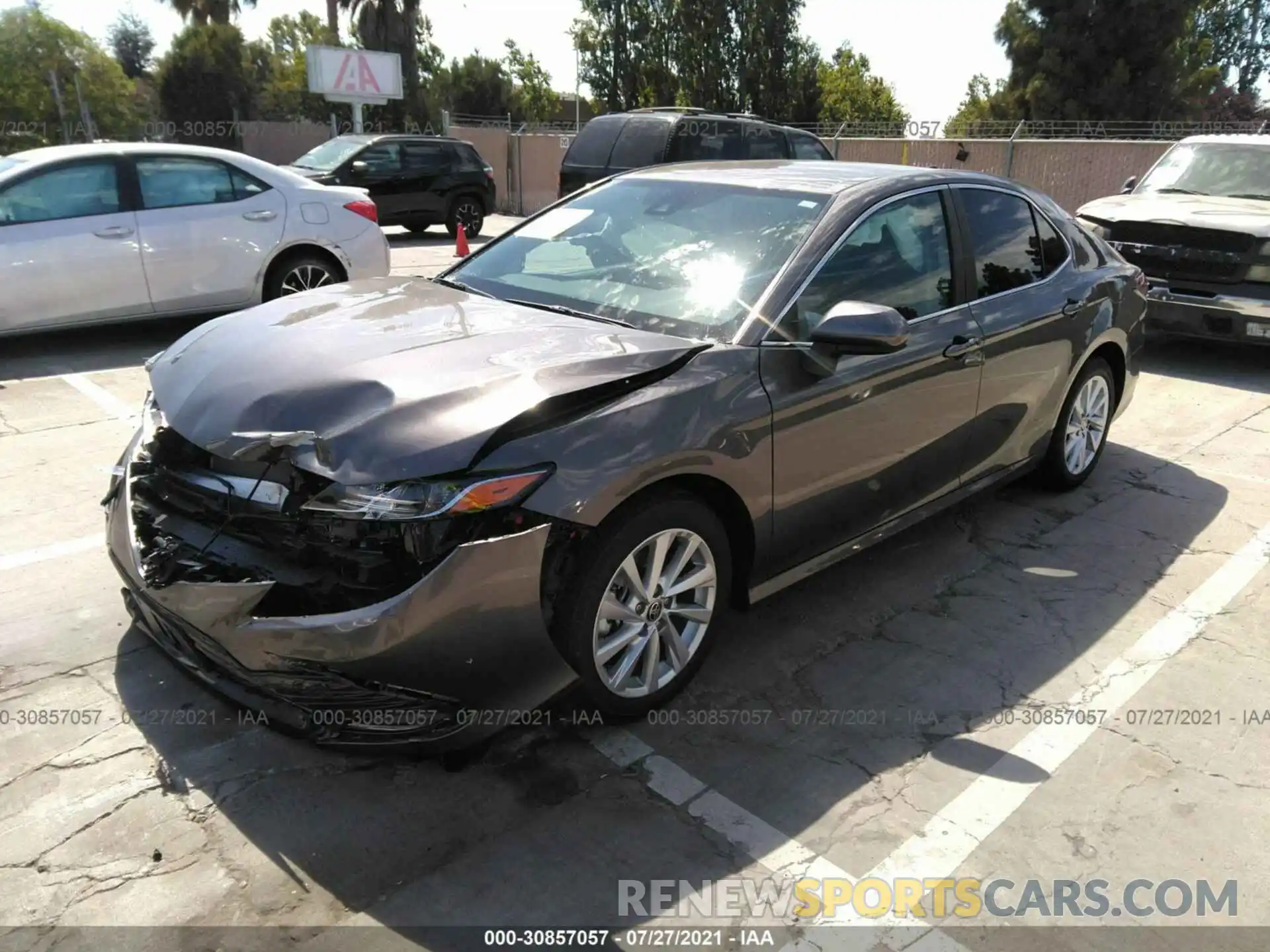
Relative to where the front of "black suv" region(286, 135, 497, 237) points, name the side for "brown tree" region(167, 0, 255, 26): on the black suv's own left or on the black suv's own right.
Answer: on the black suv's own right

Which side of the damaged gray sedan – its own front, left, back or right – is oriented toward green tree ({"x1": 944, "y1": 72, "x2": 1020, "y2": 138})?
back

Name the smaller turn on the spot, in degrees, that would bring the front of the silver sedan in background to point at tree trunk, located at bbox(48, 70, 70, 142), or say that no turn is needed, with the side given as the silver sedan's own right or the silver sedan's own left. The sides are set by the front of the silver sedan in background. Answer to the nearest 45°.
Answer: approximately 90° to the silver sedan's own right

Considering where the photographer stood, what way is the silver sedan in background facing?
facing to the left of the viewer

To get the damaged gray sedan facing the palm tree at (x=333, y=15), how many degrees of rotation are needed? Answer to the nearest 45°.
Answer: approximately 135° to its right

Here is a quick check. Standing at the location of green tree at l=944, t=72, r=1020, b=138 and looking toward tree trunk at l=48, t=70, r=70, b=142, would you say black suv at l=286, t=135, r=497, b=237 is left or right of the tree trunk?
left

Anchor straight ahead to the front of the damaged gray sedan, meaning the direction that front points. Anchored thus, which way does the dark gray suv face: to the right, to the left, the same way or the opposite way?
the opposite way

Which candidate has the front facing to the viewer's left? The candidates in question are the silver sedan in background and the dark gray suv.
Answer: the silver sedan in background

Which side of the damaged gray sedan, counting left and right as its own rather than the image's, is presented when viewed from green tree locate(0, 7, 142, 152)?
right

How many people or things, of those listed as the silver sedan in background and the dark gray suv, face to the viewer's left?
1

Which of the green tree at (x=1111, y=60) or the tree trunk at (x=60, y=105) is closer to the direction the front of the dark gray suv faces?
the green tree

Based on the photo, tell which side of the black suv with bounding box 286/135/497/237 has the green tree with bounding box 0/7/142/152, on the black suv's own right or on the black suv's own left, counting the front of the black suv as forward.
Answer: on the black suv's own right

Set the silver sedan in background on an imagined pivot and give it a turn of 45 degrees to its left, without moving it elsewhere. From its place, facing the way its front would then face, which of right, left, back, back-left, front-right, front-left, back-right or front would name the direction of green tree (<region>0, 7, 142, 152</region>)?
back-right
